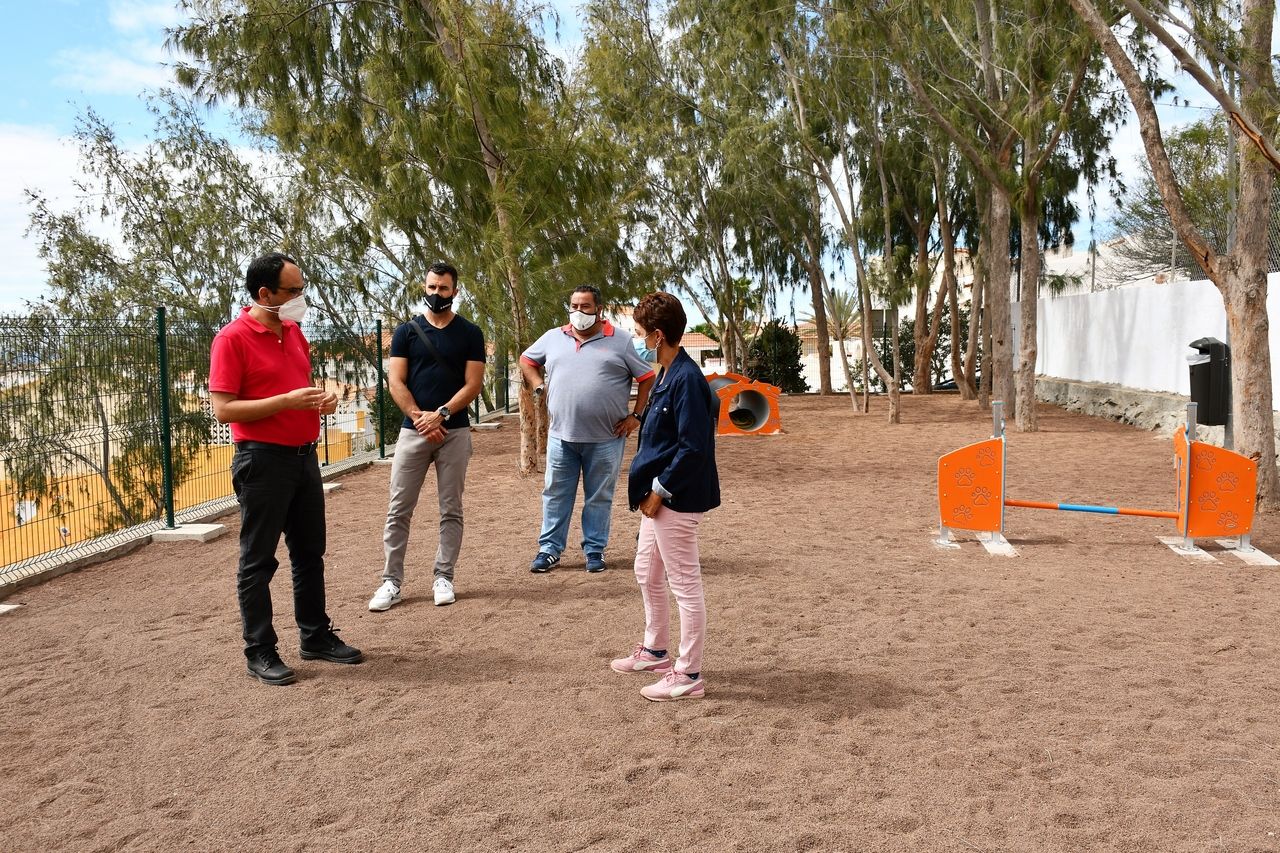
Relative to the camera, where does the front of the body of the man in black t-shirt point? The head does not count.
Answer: toward the camera

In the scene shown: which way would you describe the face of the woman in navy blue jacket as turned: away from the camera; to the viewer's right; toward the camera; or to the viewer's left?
to the viewer's left

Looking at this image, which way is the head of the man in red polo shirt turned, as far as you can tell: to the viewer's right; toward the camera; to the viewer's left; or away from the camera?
to the viewer's right

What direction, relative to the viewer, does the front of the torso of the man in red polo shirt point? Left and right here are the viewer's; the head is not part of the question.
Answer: facing the viewer and to the right of the viewer

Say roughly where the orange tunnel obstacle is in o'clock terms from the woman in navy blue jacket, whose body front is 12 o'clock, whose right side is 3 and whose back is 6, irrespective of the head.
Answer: The orange tunnel obstacle is roughly at 3 o'clock from the woman in navy blue jacket.

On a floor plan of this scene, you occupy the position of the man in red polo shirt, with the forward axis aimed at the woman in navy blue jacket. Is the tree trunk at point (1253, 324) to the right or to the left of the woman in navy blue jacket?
left

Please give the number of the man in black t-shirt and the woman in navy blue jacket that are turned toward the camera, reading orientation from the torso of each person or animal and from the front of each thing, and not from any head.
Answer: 1

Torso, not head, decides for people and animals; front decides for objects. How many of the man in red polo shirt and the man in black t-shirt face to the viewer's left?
0

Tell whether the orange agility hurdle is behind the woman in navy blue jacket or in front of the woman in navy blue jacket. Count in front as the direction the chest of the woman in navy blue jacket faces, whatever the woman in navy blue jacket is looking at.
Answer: behind

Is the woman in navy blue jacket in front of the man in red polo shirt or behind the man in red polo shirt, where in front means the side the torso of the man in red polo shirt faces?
in front

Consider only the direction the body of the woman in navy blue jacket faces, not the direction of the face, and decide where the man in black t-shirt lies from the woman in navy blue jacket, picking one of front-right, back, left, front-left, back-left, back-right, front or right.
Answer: front-right

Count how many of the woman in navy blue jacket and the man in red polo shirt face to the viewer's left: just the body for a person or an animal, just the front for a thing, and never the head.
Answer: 1

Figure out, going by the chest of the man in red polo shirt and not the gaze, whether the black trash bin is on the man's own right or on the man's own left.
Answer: on the man's own left

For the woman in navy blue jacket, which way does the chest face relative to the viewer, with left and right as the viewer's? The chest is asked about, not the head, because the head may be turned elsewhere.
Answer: facing to the left of the viewer

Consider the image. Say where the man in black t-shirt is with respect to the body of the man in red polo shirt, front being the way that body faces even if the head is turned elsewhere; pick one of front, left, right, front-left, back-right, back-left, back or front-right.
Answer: left
